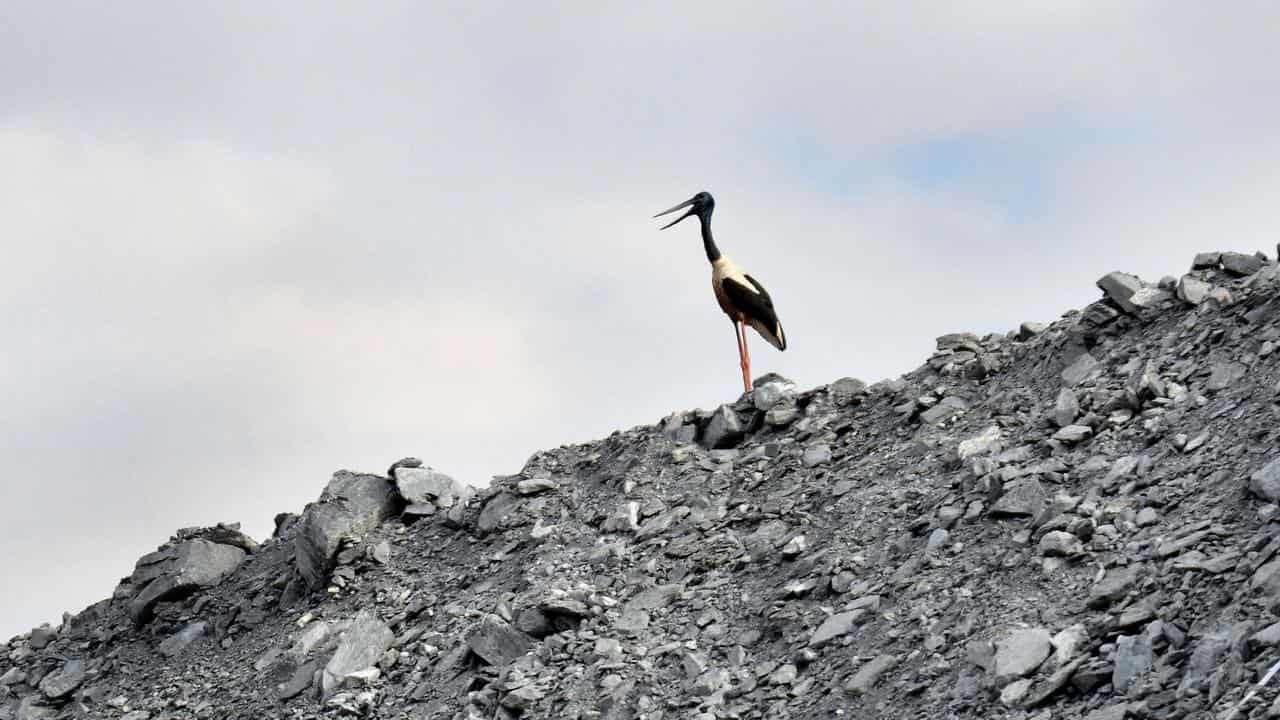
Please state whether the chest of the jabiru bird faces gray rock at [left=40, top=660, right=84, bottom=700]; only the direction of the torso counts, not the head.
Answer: yes

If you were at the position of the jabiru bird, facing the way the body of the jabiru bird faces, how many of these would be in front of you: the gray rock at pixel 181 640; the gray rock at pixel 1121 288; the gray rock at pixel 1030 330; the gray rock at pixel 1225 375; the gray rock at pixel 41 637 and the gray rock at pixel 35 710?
3

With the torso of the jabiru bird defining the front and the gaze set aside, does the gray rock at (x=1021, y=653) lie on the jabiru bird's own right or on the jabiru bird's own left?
on the jabiru bird's own left

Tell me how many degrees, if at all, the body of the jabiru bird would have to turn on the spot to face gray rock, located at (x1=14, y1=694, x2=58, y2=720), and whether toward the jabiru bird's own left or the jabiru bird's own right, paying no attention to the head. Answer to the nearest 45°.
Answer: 0° — it already faces it

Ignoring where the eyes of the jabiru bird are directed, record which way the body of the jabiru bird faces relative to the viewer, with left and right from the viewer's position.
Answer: facing to the left of the viewer

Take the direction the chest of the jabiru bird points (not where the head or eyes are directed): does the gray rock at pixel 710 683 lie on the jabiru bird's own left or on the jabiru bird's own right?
on the jabiru bird's own left

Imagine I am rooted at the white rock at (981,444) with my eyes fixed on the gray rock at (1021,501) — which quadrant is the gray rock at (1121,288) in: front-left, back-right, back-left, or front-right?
back-left

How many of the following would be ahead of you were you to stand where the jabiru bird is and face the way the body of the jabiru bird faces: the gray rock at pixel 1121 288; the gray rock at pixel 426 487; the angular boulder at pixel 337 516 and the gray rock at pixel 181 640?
3

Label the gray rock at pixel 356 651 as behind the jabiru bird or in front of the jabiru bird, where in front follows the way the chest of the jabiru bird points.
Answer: in front
